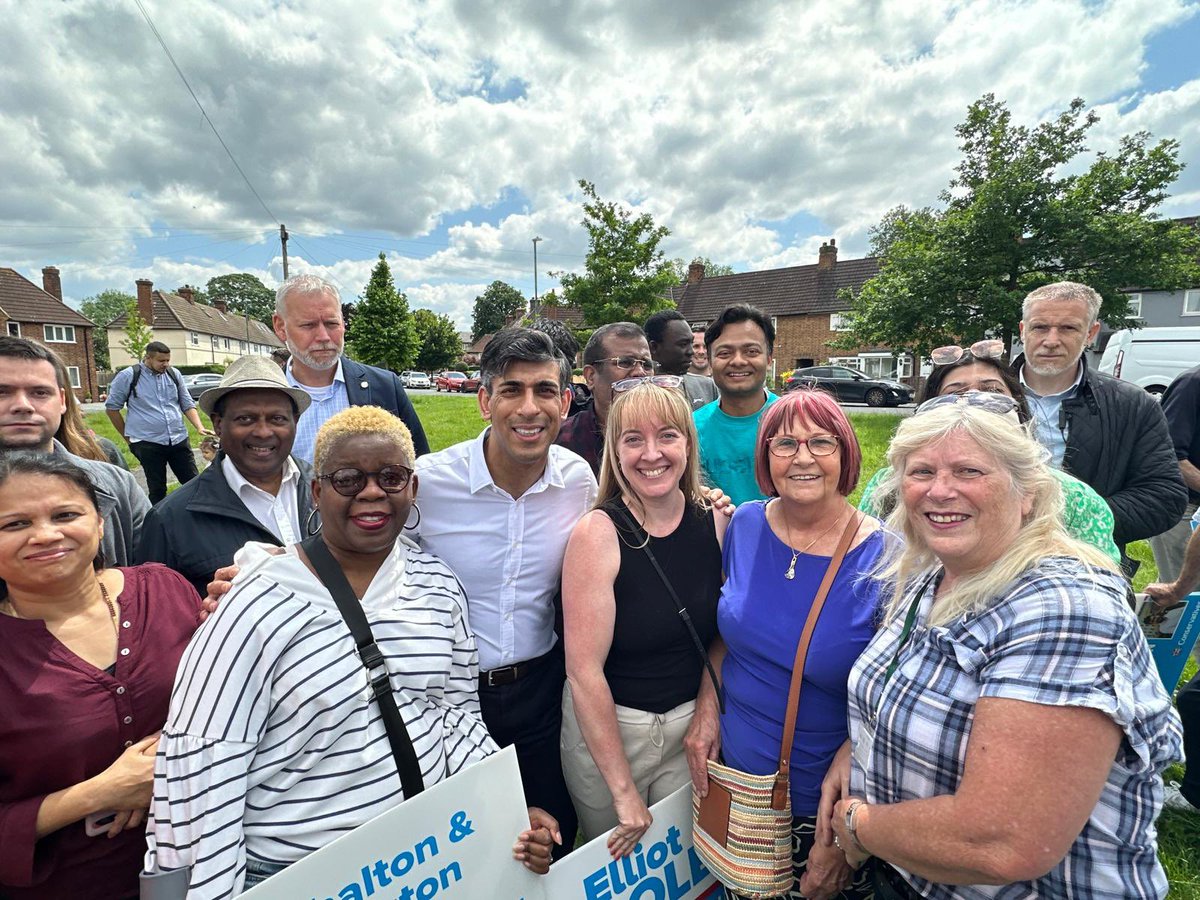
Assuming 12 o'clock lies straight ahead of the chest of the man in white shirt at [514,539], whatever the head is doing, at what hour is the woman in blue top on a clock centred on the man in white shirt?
The woman in blue top is roughly at 10 o'clock from the man in white shirt.

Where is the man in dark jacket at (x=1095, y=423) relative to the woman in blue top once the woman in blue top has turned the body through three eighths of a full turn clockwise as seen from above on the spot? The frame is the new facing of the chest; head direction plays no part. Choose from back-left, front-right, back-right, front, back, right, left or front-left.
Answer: right

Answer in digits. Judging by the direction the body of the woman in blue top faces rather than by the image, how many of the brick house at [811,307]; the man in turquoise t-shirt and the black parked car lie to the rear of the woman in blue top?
3

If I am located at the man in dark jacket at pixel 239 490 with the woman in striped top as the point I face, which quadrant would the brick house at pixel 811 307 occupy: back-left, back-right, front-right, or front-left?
back-left

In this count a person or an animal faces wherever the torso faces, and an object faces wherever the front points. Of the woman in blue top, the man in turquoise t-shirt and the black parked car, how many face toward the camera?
2

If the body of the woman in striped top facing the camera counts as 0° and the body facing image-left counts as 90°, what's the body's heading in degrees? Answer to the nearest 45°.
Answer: approximately 315°
